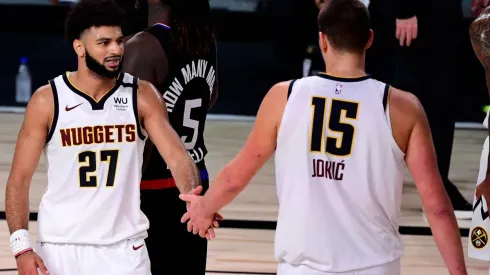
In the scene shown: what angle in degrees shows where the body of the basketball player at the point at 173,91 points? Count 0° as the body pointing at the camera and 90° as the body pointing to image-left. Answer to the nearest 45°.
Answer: approximately 135°

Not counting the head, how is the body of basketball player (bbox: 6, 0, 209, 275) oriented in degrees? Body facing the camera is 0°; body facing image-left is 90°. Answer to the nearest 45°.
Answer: approximately 0°

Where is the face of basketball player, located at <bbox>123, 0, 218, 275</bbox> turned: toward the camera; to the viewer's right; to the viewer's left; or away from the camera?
away from the camera

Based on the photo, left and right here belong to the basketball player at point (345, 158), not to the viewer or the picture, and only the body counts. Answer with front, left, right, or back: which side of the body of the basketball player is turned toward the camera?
back

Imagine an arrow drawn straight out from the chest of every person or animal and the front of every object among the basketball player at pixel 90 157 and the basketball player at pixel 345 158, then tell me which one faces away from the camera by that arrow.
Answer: the basketball player at pixel 345 158

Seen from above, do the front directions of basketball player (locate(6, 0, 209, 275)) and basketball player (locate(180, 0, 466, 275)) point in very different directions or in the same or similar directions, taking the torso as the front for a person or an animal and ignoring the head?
very different directions

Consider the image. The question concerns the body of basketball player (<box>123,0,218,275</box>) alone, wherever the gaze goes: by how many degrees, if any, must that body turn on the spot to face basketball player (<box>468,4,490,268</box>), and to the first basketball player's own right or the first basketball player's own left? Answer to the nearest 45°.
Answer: approximately 135° to the first basketball player's own right

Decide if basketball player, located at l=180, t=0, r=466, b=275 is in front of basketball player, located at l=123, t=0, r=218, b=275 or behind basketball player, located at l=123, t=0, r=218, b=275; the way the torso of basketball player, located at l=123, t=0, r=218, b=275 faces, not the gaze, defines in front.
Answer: behind

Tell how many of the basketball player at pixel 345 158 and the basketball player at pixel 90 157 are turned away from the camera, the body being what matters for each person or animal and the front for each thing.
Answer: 1

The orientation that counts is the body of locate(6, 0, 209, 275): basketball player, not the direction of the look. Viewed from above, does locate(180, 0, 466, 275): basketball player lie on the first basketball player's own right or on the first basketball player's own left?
on the first basketball player's own left
